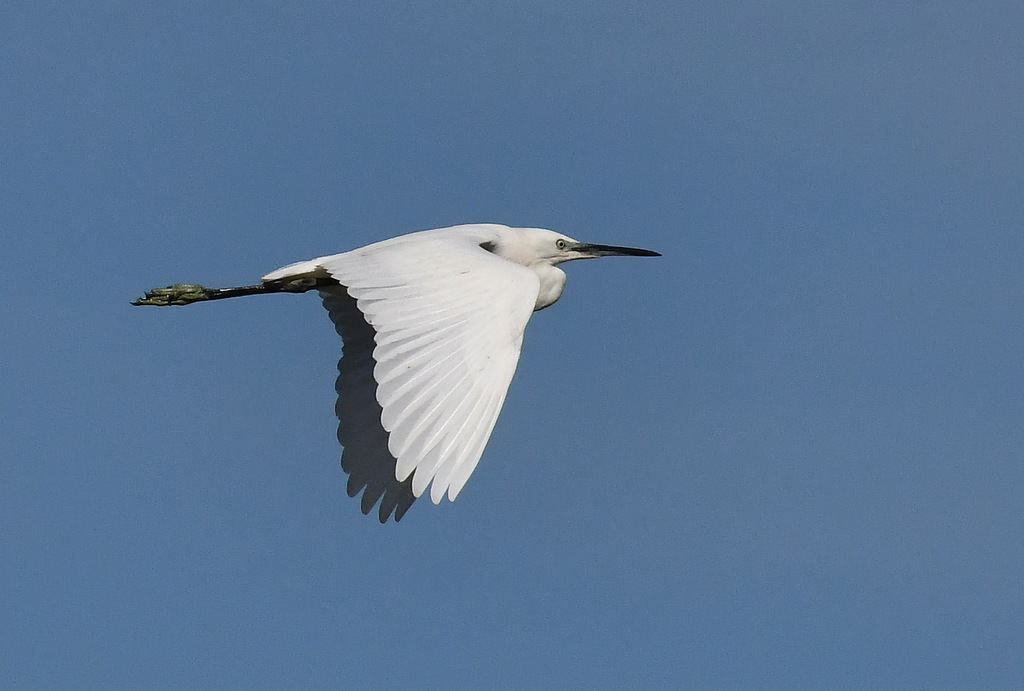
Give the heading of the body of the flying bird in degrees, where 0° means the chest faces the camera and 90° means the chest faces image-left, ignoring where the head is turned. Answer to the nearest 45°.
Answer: approximately 270°
